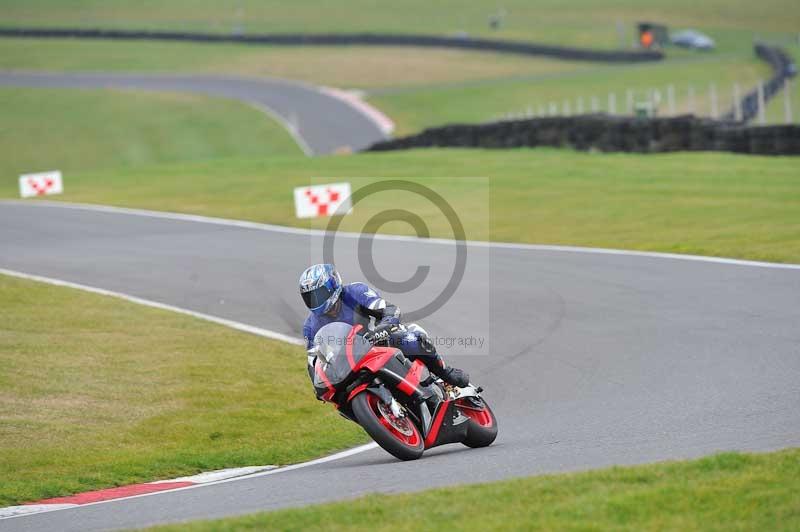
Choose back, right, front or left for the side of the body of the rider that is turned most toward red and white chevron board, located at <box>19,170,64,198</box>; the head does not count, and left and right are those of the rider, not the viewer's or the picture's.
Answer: right

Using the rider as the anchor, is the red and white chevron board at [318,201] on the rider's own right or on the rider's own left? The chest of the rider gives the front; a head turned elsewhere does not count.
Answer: on the rider's own right

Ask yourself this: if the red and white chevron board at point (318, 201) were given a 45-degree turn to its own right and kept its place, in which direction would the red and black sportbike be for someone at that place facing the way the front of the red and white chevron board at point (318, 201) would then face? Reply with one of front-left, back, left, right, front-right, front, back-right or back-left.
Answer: front-left

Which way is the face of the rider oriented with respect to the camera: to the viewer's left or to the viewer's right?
to the viewer's left

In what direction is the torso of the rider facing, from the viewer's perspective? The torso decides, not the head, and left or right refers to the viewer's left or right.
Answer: facing the viewer and to the left of the viewer

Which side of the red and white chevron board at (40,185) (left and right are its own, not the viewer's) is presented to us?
front

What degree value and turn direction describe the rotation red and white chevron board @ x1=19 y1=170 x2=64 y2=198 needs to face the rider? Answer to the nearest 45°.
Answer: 0° — it already faces them

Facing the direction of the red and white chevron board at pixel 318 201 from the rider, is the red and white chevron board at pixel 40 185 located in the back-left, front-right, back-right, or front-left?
front-left

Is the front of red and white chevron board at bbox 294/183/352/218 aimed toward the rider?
yes

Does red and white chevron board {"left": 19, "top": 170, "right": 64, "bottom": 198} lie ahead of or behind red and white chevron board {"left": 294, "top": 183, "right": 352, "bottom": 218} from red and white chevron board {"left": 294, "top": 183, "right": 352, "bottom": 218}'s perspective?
behind

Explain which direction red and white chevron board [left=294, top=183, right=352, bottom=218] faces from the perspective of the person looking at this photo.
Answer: facing the viewer

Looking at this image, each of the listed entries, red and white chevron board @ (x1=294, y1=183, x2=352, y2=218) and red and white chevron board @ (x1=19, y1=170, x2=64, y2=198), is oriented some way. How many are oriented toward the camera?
2
